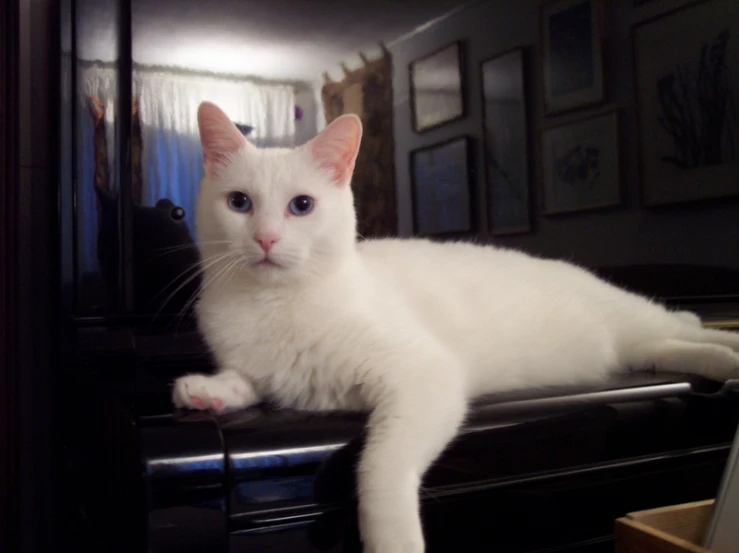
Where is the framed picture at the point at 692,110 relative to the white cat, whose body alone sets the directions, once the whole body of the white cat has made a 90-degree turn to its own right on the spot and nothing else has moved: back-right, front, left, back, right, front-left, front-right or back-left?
right

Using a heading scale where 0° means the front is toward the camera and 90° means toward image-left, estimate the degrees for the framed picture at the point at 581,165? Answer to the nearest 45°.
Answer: approximately 45°

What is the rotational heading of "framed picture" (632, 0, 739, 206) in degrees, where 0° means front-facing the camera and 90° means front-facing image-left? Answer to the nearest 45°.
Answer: approximately 45°

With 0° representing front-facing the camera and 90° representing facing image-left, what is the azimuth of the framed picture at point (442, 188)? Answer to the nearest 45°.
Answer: approximately 45°

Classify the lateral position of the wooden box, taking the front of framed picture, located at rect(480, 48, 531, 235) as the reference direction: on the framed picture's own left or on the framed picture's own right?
on the framed picture's own left
